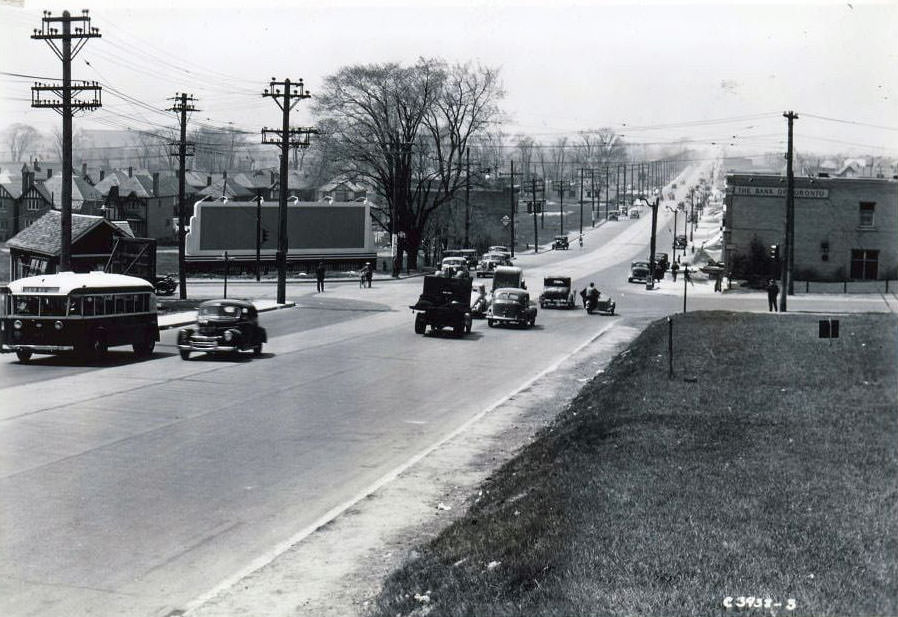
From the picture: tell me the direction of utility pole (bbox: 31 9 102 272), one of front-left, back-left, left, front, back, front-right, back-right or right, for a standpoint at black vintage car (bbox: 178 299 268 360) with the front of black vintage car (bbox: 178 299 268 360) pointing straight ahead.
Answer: right

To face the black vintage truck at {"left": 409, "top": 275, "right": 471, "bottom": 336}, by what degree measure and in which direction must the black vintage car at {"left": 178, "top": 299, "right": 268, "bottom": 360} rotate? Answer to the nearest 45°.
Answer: approximately 180°

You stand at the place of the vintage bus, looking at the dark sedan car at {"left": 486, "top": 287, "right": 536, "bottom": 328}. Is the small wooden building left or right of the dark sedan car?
left

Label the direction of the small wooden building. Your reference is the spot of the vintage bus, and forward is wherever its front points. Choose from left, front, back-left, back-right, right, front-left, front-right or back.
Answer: back-right

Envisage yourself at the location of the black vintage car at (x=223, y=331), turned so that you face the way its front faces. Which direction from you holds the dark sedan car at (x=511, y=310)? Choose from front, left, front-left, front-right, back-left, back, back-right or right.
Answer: back

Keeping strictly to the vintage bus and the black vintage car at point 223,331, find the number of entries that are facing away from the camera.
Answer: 0

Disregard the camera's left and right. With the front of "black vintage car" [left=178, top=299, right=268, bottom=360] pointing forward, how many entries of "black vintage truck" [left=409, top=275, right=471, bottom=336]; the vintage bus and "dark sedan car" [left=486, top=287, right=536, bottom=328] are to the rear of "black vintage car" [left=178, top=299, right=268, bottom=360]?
2

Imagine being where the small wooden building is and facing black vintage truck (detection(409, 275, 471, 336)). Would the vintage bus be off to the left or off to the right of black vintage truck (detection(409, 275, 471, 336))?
right

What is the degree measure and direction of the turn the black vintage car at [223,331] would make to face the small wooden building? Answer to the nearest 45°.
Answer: approximately 135° to its right

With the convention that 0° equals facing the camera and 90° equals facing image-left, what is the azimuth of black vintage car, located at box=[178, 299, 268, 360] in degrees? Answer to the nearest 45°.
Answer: approximately 45°

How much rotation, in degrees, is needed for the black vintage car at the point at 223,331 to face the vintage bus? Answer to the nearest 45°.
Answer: approximately 45° to its right
